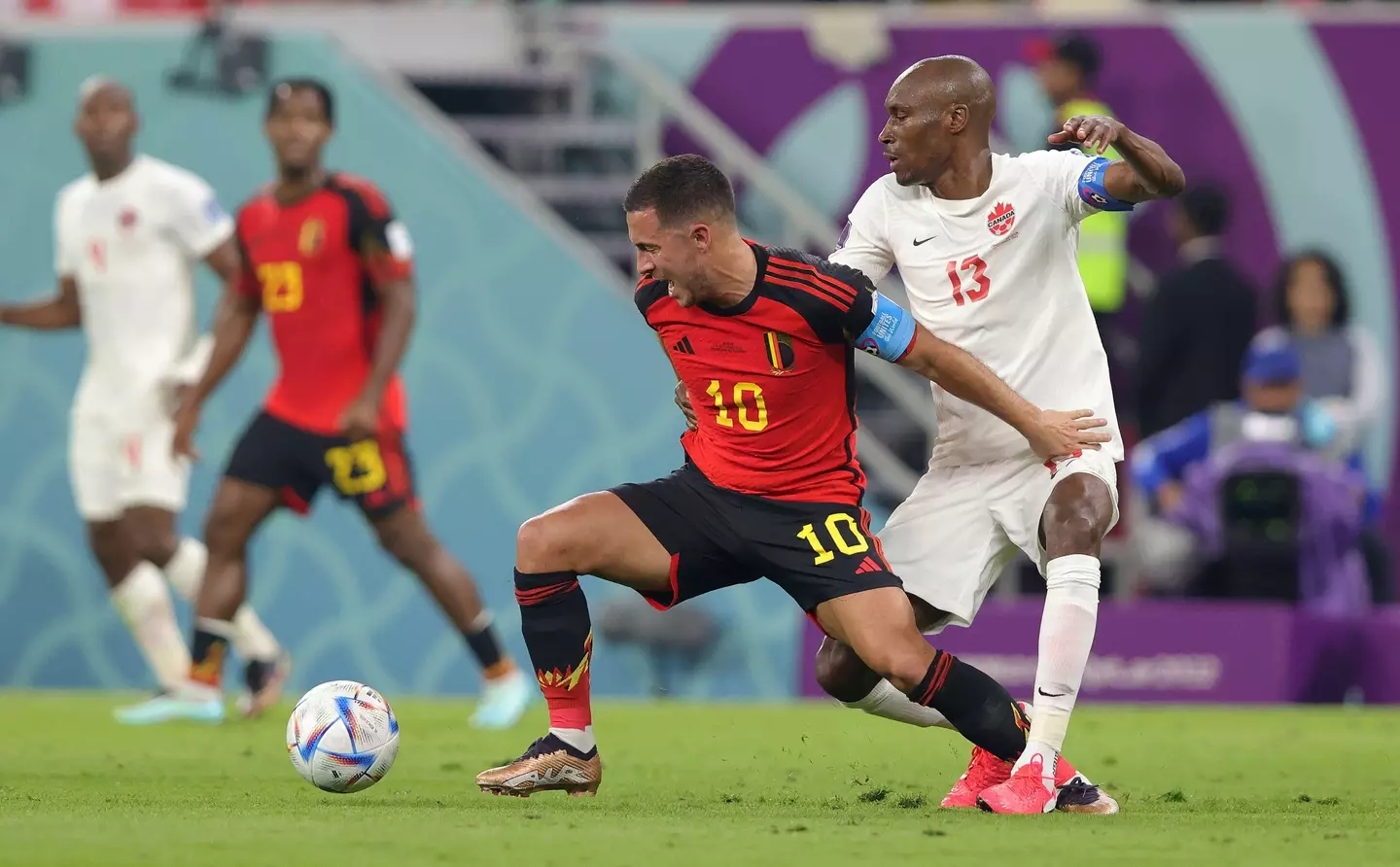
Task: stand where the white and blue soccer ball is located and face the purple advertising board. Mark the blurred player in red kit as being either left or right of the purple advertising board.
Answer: left

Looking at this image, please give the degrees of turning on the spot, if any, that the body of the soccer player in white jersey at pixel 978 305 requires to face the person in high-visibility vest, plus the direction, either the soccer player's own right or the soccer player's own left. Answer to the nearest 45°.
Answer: approximately 135° to the soccer player's own right

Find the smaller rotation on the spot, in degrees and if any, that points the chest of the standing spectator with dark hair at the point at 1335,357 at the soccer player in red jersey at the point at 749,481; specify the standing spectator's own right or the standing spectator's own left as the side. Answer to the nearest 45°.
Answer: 0° — they already face them

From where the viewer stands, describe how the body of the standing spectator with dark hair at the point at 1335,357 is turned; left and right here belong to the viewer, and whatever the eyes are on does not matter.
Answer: facing the viewer

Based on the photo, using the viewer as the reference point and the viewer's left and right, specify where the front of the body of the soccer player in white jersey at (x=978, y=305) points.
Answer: facing the viewer and to the left of the viewer

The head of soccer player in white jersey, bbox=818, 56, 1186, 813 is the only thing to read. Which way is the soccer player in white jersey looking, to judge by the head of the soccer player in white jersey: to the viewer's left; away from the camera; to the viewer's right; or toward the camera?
to the viewer's left

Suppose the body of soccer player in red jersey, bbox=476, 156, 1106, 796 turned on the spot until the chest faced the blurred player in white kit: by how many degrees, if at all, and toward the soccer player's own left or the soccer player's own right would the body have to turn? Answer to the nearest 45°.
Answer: approximately 90° to the soccer player's own right

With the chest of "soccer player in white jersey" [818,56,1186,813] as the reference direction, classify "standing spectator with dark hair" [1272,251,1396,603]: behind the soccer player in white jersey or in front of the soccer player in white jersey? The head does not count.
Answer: behind

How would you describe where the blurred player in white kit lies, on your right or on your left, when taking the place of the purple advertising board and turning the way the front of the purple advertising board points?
on your right

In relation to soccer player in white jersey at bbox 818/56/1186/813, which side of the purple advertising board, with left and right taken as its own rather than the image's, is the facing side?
front

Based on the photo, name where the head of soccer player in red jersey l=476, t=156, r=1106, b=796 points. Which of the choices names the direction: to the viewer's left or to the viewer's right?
to the viewer's left
